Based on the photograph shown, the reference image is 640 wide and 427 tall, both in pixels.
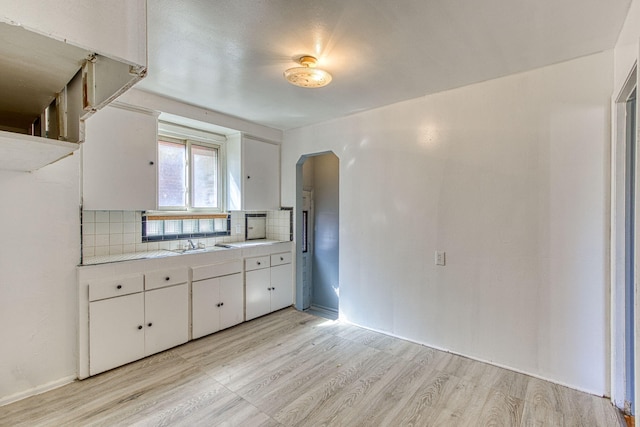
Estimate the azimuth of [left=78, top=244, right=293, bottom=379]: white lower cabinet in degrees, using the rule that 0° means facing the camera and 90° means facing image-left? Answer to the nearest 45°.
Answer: approximately 315°

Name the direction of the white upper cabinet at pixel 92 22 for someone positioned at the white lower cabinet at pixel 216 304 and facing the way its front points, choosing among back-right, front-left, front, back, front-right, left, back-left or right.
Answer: front-right

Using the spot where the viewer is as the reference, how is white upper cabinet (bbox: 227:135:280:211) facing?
facing the viewer and to the right of the viewer

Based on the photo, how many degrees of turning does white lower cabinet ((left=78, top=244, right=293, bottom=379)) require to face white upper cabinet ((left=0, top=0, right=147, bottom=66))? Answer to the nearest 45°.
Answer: approximately 45° to its right
